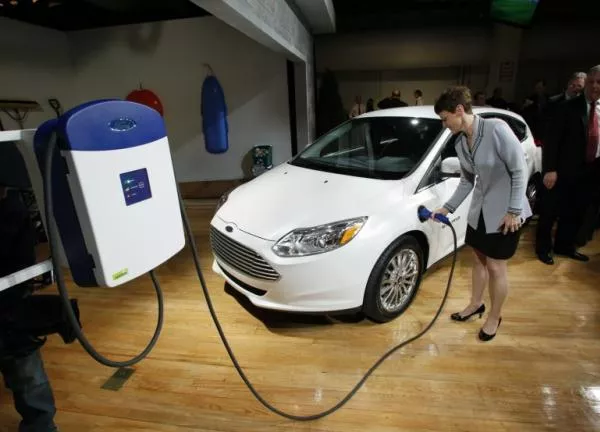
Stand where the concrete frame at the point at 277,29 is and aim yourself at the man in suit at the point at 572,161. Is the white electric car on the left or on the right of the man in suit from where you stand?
right

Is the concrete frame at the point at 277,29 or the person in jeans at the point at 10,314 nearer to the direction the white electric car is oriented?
the person in jeans

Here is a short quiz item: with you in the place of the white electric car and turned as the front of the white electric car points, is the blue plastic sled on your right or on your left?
on your right

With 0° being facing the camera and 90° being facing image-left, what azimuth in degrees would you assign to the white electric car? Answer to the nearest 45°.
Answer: approximately 45°

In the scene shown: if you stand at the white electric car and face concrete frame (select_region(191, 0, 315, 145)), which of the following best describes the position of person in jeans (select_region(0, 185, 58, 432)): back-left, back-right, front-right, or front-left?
back-left

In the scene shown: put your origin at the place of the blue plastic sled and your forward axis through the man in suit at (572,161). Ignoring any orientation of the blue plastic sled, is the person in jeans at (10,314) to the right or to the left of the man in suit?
right

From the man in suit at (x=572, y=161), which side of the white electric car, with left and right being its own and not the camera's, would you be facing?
back

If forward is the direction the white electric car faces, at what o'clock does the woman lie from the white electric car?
The woman is roughly at 10 o'clock from the white electric car.

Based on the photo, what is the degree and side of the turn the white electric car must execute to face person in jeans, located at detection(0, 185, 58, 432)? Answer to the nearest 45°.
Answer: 0° — it already faces them
